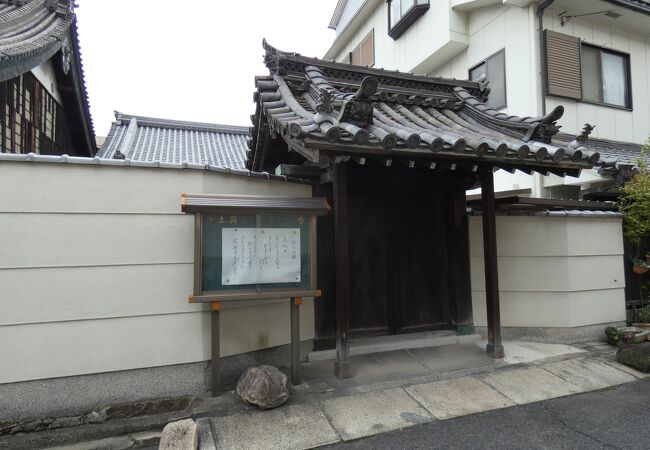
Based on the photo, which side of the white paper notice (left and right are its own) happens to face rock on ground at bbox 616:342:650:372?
left

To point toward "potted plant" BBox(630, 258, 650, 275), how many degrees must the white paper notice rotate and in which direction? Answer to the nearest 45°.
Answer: approximately 90° to its left

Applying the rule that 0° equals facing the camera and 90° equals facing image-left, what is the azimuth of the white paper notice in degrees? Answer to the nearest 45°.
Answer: approximately 0°

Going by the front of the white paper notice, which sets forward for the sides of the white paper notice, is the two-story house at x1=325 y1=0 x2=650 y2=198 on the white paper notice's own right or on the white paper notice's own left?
on the white paper notice's own left

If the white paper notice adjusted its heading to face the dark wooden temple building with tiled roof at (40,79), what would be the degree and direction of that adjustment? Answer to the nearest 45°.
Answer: approximately 135° to its right

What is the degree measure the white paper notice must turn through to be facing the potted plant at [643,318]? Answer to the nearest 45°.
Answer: approximately 90° to its left
